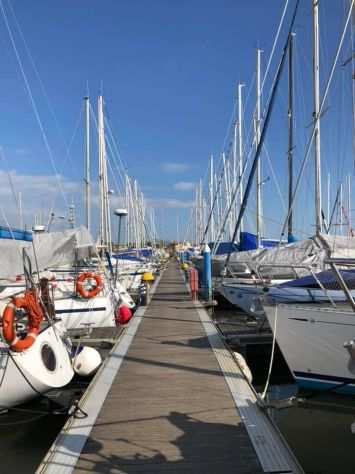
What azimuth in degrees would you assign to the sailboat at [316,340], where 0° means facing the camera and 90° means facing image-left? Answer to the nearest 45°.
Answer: approximately 90°

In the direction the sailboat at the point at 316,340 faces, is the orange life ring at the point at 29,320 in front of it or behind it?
in front

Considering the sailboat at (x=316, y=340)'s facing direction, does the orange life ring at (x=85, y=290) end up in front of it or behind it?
in front
